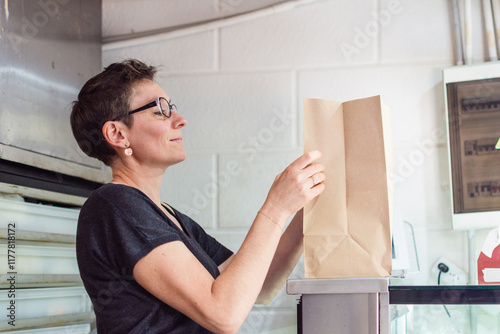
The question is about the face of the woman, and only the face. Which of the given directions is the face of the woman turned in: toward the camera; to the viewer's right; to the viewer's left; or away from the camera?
to the viewer's right

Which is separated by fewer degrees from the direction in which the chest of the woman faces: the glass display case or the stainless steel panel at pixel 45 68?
the glass display case

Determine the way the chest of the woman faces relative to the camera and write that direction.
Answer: to the viewer's right

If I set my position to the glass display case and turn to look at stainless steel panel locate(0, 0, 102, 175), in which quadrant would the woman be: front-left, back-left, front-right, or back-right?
front-left

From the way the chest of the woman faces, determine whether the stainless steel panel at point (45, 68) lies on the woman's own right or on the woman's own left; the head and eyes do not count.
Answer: on the woman's own left

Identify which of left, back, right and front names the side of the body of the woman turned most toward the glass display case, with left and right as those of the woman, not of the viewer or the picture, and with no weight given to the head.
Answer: front

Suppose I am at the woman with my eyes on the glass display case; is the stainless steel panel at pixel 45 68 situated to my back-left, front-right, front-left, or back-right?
back-left
